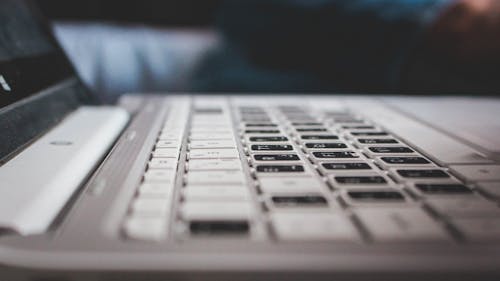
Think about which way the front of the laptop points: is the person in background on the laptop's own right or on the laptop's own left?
on the laptop's own left

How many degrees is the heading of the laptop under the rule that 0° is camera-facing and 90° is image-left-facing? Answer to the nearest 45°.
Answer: approximately 270°
